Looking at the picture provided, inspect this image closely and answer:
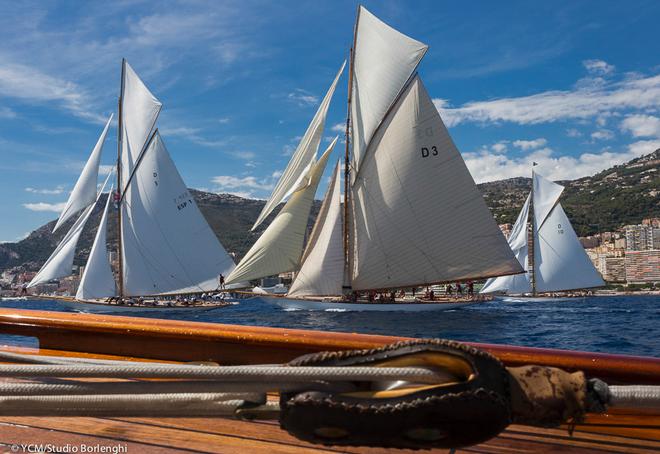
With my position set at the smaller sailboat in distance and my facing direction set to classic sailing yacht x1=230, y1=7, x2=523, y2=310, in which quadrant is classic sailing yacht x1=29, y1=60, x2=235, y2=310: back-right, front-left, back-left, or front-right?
front-right

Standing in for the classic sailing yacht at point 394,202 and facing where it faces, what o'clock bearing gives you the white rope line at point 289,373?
The white rope line is roughly at 9 o'clock from the classic sailing yacht.

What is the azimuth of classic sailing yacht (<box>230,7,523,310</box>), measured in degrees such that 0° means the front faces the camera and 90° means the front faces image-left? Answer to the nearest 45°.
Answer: approximately 90°

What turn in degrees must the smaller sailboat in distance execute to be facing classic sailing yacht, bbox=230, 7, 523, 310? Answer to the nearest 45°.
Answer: approximately 90° to its left

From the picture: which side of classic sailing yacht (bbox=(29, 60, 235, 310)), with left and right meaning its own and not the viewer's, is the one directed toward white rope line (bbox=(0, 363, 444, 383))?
left

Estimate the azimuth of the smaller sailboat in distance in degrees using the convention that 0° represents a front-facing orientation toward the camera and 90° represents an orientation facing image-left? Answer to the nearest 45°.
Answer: approximately 90°

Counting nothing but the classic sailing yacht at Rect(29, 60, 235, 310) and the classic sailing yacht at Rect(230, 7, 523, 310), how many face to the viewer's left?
2

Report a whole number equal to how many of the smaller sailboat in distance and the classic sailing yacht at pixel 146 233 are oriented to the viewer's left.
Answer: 2

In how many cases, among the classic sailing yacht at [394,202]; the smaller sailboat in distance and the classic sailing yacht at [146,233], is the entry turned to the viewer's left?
3

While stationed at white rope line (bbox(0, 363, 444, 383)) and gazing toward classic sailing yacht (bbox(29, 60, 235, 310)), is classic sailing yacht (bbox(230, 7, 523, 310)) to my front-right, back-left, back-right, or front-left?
front-right

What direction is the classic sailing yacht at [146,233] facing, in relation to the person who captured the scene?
facing to the left of the viewer

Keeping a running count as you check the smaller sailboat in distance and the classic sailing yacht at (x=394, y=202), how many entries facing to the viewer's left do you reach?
2

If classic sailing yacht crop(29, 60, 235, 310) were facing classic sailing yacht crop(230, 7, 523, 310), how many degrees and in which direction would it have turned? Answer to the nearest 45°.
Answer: approximately 135° to its left

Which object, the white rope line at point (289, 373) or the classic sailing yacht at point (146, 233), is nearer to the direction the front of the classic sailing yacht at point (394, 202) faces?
the classic sailing yacht

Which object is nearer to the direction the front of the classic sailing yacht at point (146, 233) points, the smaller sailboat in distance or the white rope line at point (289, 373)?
the white rope line
